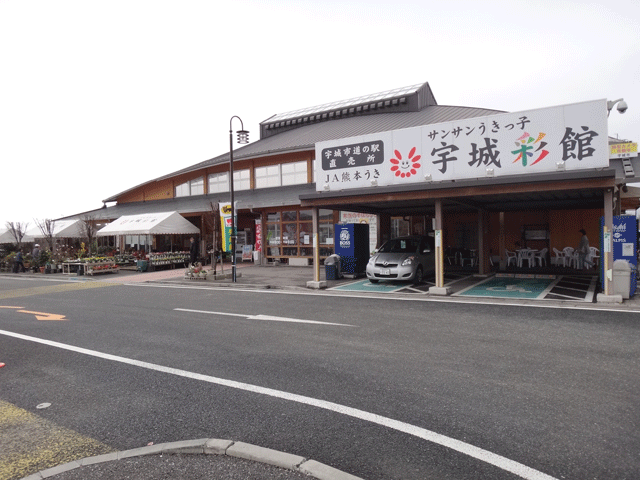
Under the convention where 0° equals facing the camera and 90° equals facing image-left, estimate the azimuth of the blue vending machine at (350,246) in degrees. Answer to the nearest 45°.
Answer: approximately 45°

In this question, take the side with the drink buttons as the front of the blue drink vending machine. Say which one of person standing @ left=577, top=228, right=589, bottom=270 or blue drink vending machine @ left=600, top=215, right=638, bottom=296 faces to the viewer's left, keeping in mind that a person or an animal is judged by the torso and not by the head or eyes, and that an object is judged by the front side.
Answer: the person standing

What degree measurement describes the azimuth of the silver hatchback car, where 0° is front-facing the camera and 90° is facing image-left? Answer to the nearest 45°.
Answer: approximately 45°

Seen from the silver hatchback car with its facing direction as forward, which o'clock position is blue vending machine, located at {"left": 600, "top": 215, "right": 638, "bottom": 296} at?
The blue vending machine is roughly at 8 o'clock from the silver hatchback car.

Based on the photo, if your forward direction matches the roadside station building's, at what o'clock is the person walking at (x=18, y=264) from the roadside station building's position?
The person walking is roughly at 2 o'clock from the roadside station building.

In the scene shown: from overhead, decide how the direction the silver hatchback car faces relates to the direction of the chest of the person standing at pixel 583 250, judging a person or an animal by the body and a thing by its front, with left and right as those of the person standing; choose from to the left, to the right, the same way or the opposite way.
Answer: to the left

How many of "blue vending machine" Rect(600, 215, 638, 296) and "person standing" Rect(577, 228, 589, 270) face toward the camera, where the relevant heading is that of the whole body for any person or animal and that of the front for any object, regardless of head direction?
1

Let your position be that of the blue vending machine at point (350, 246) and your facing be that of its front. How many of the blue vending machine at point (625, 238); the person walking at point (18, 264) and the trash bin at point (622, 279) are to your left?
2

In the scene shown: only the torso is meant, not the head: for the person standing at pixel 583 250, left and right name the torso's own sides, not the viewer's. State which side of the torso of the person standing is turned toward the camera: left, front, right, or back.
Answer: left

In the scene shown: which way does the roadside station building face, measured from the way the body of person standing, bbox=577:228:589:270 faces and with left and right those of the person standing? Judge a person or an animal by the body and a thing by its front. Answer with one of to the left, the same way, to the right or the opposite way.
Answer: to the left

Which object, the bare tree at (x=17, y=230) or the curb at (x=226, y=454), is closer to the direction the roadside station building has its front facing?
the curb

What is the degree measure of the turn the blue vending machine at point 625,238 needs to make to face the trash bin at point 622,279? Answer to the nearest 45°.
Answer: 0° — it already faces it
